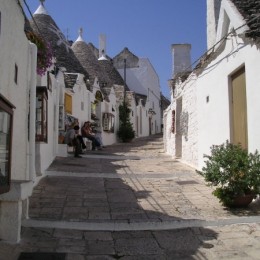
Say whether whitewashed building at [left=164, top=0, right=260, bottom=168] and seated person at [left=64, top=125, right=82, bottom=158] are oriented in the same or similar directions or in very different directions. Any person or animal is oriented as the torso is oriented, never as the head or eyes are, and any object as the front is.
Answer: very different directions

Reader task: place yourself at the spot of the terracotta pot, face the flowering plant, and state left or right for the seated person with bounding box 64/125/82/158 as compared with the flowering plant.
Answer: right

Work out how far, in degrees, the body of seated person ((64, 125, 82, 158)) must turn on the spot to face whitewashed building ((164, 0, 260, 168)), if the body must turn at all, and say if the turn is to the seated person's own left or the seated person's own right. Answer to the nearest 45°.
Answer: approximately 45° to the seated person's own right

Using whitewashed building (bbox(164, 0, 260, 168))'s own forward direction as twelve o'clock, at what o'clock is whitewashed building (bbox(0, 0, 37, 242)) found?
whitewashed building (bbox(0, 0, 37, 242)) is roughly at 12 o'clock from whitewashed building (bbox(164, 0, 260, 168)).

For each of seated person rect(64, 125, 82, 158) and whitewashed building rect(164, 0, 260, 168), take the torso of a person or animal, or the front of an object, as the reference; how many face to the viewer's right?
1

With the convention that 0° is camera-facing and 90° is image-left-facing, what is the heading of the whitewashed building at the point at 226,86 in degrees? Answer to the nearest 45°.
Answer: approximately 45°

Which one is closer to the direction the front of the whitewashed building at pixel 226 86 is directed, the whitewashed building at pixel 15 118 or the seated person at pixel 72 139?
the whitewashed building

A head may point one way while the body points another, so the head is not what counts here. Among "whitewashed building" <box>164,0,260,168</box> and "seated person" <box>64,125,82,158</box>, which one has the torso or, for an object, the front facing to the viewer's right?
the seated person

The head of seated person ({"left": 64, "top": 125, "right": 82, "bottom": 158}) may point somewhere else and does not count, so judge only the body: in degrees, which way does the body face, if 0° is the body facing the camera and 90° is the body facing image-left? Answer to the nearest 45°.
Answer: approximately 270°

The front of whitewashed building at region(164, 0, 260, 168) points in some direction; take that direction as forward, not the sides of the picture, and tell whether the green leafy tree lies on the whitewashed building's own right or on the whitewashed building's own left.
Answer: on the whitewashed building's own right

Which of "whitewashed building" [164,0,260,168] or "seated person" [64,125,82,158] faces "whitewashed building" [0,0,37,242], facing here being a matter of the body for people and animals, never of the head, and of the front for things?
"whitewashed building" [164,0,260,168]
